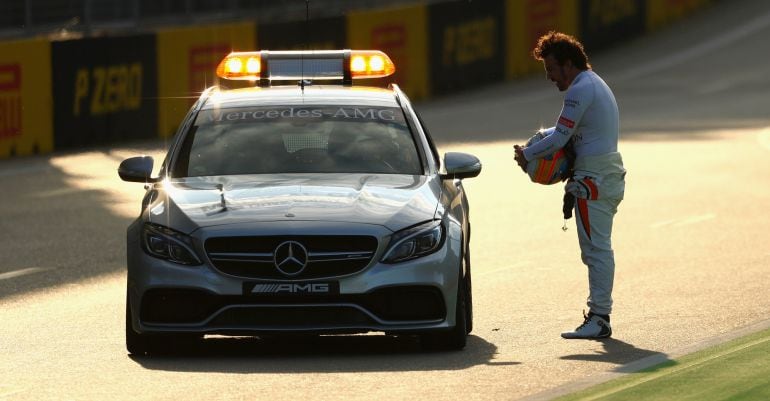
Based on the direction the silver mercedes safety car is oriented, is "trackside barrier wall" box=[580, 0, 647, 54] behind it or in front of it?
behind

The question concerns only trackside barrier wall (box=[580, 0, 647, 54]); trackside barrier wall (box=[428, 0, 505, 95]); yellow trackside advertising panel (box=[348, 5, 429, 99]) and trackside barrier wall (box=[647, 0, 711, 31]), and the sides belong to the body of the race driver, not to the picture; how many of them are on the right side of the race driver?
4

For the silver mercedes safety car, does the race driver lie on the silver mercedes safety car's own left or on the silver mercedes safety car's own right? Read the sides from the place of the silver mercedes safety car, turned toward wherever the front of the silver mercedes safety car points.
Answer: on the silver mercedes safety car's own left

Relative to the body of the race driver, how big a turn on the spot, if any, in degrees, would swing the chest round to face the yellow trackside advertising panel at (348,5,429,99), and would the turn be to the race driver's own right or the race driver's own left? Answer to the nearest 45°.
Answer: approximately 90° to the race driver's own right

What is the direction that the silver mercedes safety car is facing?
toward the camera

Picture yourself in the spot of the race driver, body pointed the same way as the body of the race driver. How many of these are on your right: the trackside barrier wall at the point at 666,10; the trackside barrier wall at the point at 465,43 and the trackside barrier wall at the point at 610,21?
3

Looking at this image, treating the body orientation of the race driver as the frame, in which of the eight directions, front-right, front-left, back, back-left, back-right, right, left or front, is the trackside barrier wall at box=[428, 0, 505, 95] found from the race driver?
right

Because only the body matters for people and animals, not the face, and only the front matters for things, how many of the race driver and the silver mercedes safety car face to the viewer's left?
1

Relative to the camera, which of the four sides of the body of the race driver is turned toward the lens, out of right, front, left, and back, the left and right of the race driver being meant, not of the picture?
left

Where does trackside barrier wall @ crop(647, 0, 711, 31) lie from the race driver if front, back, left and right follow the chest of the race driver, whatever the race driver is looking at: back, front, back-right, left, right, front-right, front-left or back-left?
right

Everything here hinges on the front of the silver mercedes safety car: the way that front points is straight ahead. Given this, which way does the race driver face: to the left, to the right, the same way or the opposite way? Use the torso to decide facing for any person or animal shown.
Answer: to the right

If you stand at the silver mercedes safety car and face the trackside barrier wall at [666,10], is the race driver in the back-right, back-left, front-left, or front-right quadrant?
front-right

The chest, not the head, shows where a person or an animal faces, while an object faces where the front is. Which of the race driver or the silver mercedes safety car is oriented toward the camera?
the silver mercedes safety car

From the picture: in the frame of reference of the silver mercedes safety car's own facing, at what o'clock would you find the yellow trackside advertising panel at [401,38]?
The yellow trackside advertising panel is roughly at 6 o'clock from the silver mercedes safety car.

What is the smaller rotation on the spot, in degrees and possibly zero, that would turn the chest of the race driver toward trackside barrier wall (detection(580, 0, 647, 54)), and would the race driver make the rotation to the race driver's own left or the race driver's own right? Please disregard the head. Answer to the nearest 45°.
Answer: approximately 90° to the race driver's own right
